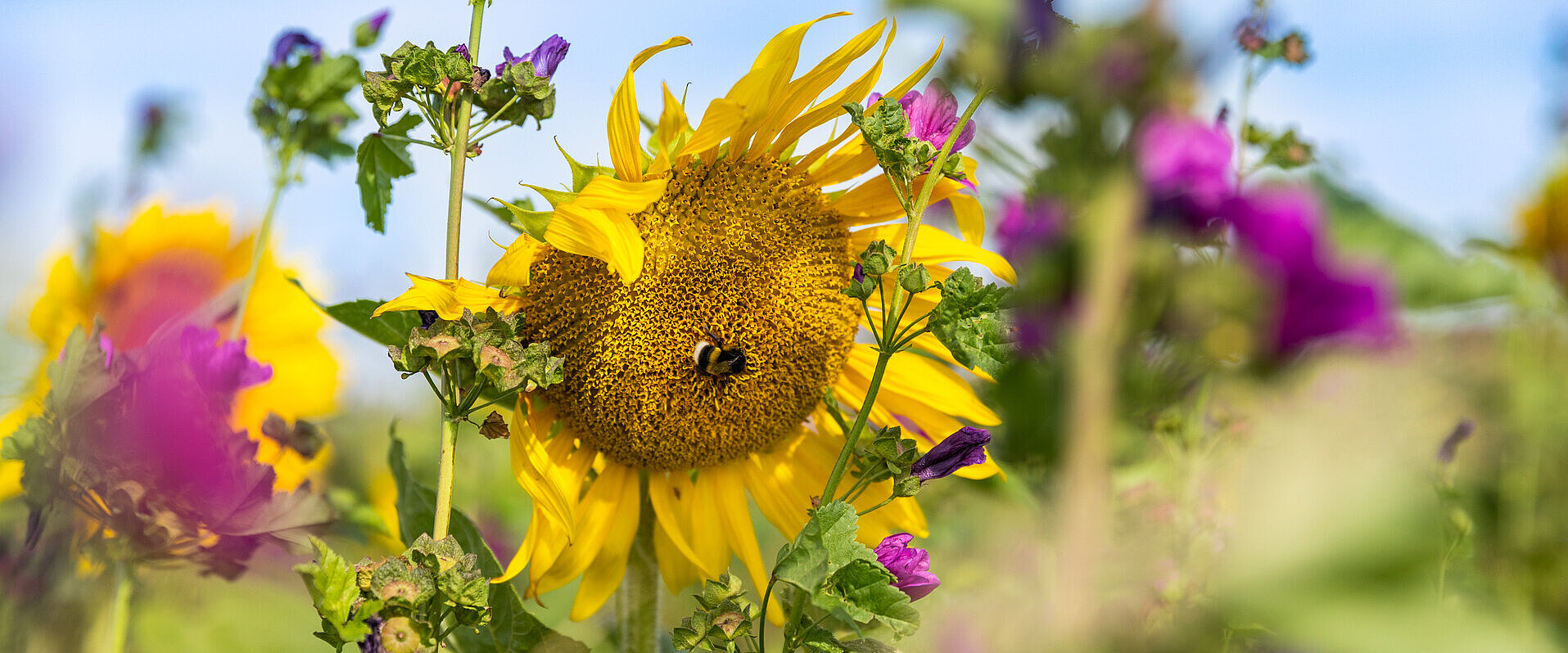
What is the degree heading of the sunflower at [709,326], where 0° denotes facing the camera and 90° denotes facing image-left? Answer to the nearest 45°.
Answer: approximately 0°

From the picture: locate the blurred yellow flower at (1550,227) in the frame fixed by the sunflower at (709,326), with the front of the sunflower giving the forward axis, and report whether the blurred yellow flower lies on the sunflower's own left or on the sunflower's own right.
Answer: on the sunflower's own left
